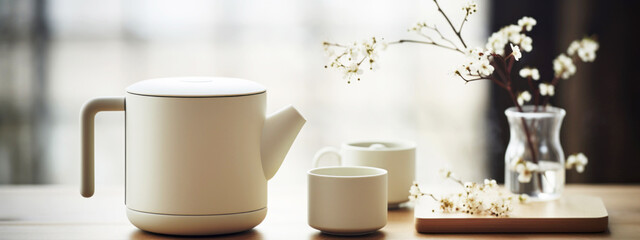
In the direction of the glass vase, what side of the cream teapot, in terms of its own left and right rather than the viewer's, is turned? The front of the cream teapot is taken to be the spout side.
front

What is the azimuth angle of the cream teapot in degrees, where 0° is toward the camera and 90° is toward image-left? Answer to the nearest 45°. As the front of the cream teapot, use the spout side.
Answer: approximately 270°

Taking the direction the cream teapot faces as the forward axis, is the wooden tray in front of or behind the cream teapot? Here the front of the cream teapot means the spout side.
in front
